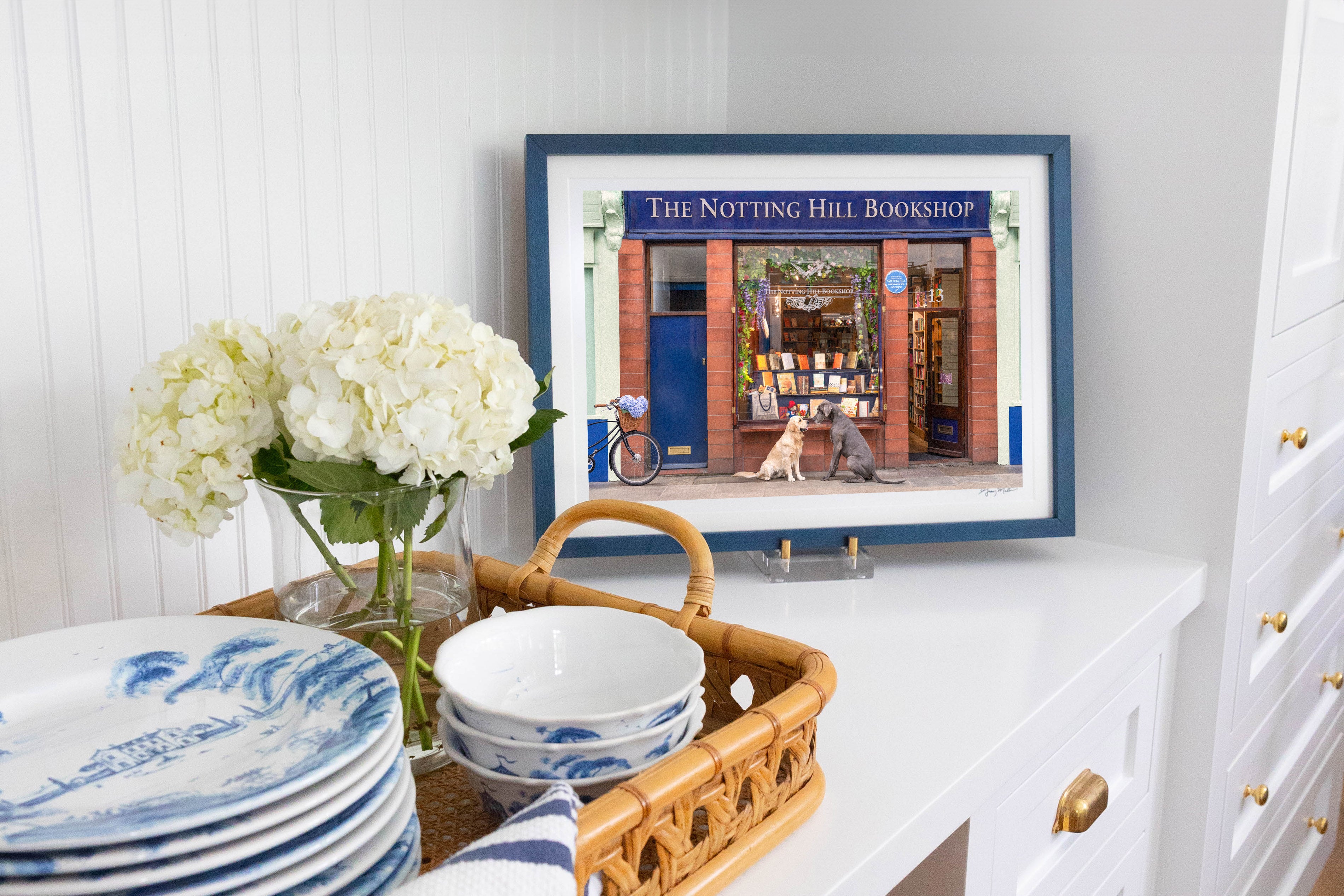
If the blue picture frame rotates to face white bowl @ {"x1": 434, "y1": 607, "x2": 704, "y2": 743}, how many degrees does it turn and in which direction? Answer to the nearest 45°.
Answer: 0° — it already faces it

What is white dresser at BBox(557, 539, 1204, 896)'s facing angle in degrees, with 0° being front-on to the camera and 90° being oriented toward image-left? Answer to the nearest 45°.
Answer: approximately 315°

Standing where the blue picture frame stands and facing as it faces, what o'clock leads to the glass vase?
The glass vase is roughly at 1 o'clock from the blue picture frame.
